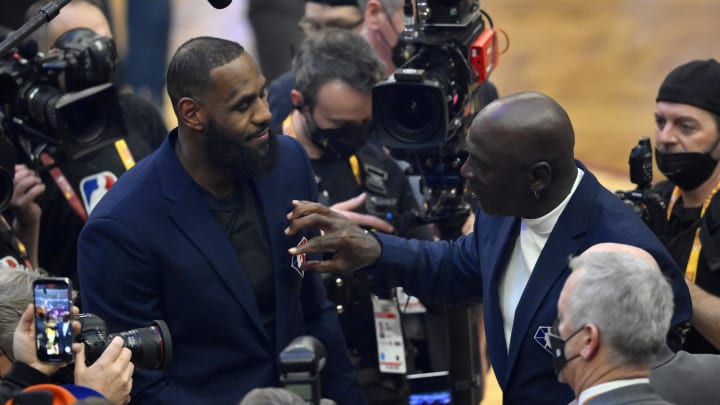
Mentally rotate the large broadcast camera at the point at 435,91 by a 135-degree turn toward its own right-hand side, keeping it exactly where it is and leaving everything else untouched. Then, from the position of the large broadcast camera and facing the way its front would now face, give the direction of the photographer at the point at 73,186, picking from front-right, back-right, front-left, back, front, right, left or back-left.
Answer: left

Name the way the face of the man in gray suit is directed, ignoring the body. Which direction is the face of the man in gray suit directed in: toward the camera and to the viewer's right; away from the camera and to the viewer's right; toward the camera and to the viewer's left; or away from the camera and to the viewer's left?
away from the camera and to the viewer's left

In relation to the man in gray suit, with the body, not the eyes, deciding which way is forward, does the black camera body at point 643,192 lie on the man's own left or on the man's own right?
on the man's own right

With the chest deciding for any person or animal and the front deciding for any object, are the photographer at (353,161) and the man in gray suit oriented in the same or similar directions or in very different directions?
very different directions

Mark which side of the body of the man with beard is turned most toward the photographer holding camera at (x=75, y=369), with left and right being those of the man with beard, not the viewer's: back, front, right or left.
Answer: right

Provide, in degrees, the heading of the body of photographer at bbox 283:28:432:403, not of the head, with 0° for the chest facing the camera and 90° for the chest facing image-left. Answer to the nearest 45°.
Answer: approximately 315°

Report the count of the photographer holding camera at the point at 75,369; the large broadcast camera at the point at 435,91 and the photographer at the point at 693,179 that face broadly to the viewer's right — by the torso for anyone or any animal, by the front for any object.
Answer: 1

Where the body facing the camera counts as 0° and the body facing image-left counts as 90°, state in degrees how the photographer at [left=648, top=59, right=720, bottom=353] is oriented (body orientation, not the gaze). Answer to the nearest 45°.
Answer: approximately 45°

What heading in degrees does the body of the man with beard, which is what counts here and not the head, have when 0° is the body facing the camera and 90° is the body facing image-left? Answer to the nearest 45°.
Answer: approximately 315°

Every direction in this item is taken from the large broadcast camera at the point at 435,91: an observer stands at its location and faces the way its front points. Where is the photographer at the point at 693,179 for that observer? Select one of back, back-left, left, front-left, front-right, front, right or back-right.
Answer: back-left

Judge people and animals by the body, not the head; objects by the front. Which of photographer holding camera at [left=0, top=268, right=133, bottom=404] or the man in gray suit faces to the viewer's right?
the photographer holding camera

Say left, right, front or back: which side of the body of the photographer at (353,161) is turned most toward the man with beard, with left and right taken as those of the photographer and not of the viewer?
right

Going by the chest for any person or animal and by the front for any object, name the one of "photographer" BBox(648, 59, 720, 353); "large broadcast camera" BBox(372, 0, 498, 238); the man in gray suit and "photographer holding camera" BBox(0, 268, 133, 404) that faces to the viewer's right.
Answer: the photographer holding camera
